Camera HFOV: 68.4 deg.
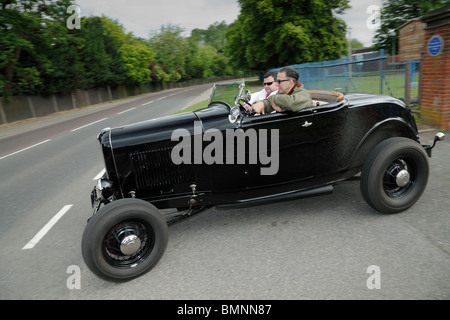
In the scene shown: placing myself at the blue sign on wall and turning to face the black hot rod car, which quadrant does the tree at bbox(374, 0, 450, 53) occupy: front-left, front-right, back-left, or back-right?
back-right

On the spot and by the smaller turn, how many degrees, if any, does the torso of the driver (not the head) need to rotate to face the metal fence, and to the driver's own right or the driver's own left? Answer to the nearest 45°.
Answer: approximately 135° to the driver's own right

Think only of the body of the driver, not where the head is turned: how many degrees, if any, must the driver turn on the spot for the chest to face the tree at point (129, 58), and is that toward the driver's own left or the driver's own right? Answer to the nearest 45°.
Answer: approximately 45° to the driver's own right

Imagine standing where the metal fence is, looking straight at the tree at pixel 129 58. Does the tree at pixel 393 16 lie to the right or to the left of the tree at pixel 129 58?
right

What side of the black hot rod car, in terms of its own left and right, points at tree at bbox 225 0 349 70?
right

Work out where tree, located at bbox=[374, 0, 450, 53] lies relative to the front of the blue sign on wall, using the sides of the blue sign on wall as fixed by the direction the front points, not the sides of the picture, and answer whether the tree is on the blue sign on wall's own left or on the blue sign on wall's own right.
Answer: on the blue sign on wall's own right

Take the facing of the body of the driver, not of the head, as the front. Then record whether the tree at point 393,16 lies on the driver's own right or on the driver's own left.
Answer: on the driver's own right

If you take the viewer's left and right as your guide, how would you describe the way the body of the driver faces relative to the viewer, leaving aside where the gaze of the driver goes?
facing to the left of the viewer

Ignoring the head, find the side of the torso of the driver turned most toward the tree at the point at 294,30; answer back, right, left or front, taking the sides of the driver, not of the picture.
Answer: right

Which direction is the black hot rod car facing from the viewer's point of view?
to the viewer's left

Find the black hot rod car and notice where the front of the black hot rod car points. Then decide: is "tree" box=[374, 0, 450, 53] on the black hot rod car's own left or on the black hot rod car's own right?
on the black hot rod car's own right
